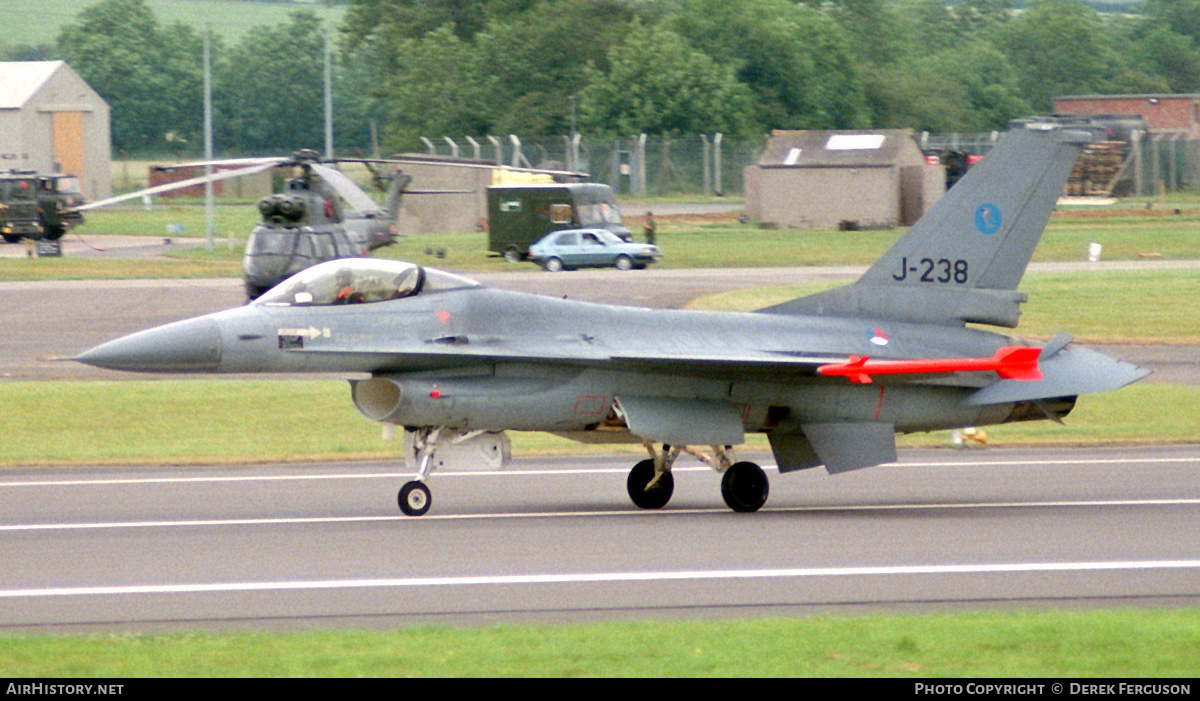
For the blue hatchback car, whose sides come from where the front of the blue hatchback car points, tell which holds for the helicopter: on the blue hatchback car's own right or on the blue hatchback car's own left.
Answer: on the blue hatchback car's own right

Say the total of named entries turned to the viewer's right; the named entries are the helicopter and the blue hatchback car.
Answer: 1

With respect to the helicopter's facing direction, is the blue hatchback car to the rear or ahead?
to the rear

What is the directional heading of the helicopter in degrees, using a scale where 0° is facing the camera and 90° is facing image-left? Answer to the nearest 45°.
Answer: approximately 45°

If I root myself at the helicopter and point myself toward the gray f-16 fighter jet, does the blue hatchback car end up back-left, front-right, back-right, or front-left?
back-left

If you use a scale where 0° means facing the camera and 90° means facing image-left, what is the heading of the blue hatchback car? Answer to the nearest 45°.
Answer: approximately 270°

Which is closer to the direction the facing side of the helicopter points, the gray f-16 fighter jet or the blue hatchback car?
the gray f-16 fighter jet

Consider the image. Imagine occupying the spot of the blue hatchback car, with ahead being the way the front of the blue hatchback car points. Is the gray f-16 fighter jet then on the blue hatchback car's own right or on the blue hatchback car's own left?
on the blue hatchback car's own right

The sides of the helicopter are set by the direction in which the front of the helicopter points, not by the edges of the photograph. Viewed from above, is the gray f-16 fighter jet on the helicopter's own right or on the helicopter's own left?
on the helicopter's own left
